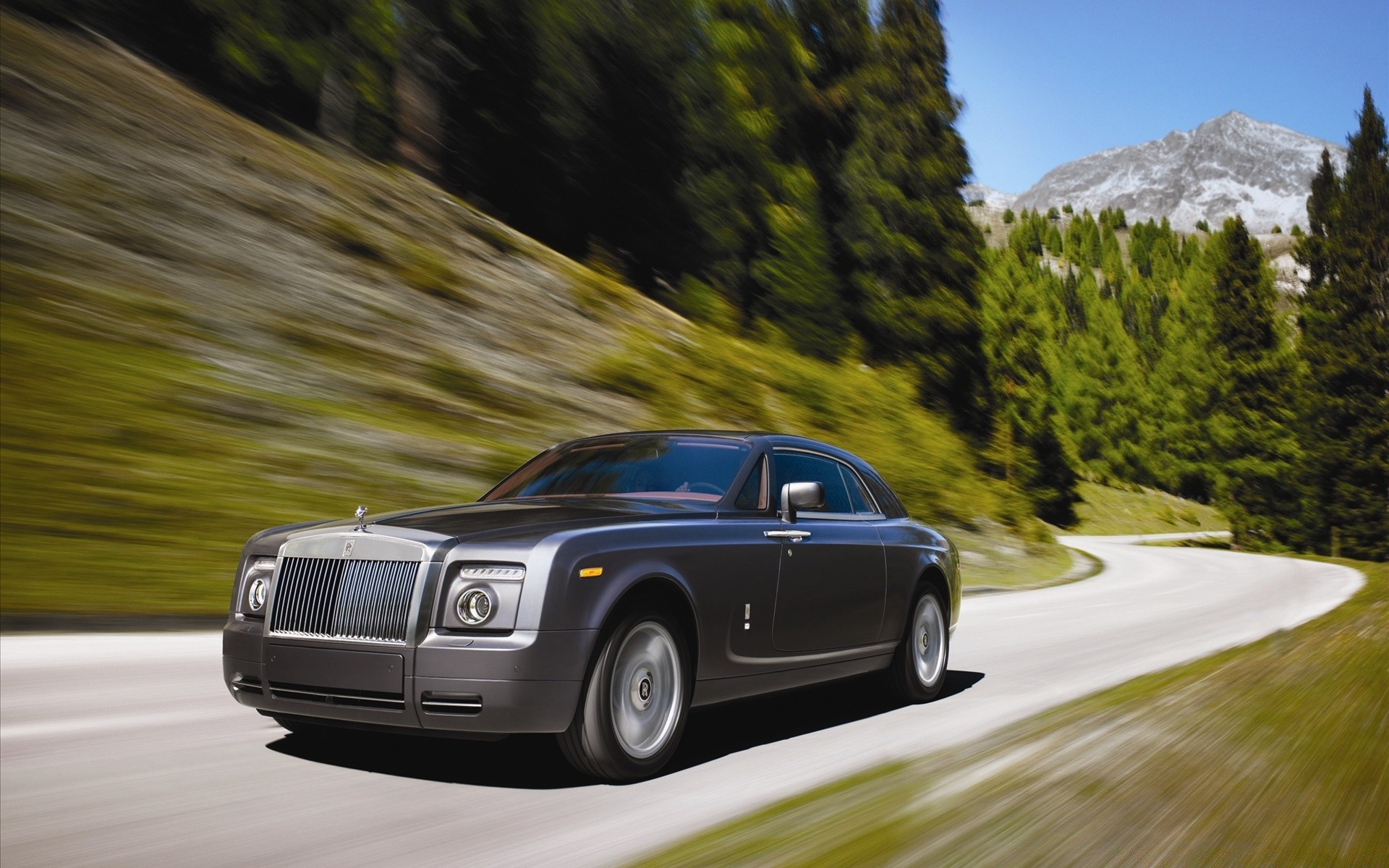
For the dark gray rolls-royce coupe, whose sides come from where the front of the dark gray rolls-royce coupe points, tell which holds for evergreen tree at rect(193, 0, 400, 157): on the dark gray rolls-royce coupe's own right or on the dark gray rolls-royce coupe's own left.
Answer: on the dark gray rolls-royce coupe's own right

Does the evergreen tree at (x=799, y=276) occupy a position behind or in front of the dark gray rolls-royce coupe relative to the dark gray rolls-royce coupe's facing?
behind

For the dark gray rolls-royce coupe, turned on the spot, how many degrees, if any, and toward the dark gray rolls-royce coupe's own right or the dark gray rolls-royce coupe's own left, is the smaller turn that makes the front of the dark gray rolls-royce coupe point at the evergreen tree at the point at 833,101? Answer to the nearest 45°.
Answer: approximately 135° to the dark gray rolls-royce coupe's own right

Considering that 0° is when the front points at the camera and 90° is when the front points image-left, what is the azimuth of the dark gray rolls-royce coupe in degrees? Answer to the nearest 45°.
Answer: approximately 45°
